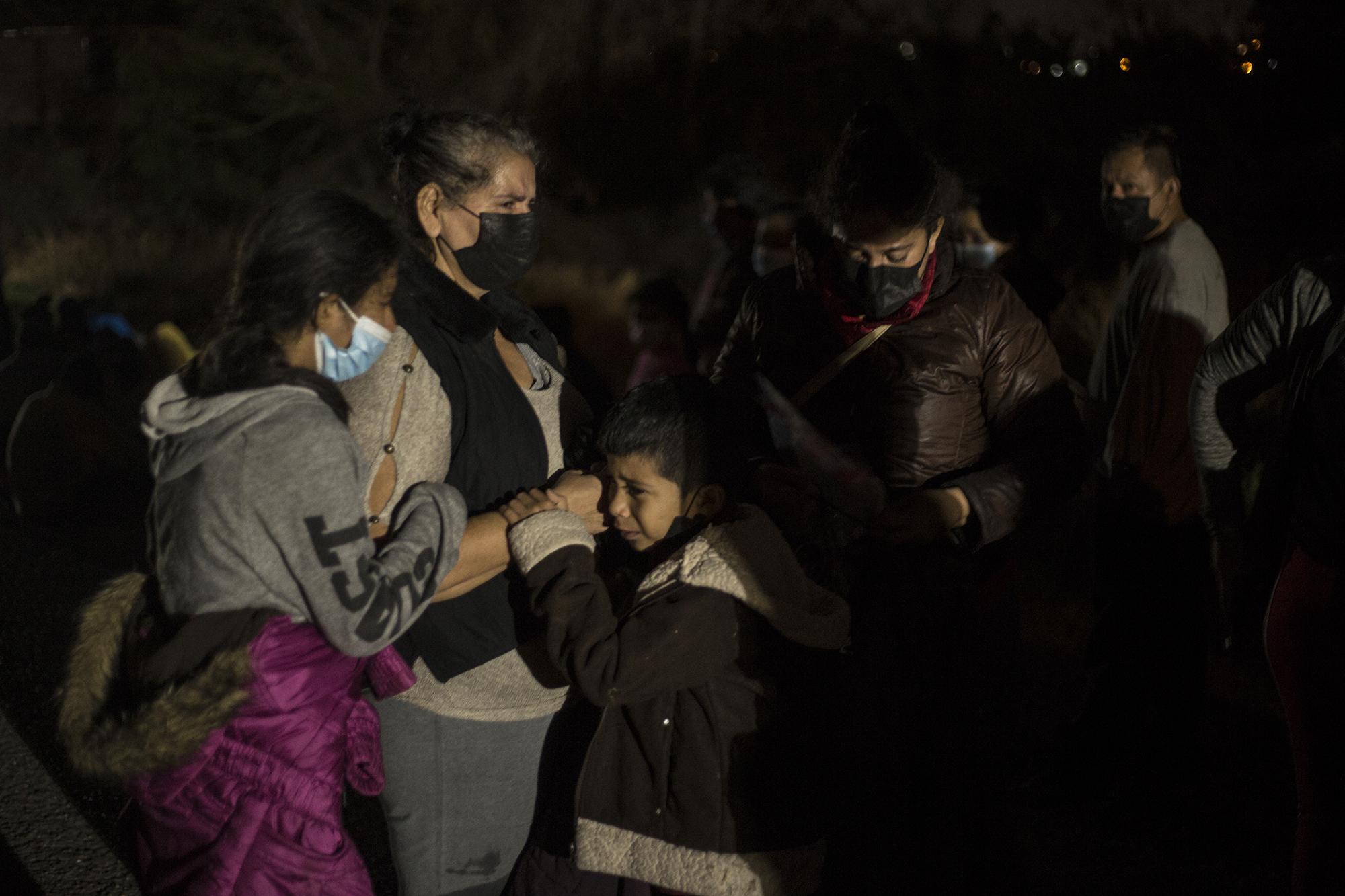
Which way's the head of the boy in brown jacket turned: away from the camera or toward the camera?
toward the camera

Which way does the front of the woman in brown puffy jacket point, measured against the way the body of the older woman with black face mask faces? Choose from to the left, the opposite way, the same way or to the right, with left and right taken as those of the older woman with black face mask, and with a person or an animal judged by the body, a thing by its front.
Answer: to the right

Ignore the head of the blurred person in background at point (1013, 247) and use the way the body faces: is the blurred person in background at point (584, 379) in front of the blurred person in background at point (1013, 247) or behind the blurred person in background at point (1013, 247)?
in front

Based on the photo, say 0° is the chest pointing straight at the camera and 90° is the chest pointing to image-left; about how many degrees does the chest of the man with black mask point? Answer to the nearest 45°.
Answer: approximately 90°

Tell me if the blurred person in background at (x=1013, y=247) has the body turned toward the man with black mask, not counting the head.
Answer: no

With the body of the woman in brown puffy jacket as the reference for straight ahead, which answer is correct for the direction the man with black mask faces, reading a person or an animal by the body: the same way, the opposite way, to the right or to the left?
to the right

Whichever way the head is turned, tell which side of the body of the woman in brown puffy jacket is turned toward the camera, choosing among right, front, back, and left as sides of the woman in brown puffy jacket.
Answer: front

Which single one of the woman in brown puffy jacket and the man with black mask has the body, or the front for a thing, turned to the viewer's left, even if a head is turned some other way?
the man with black mask

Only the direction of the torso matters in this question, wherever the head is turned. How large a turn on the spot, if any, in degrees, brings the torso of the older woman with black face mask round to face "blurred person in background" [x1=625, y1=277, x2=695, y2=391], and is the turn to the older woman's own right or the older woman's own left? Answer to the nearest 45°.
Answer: approximately 135° to the older woman's own left

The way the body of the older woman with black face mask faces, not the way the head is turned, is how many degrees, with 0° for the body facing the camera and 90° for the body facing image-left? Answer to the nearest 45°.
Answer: approximately 315°

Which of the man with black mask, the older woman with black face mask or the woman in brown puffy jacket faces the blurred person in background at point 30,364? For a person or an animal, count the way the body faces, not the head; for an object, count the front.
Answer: the man with black mask

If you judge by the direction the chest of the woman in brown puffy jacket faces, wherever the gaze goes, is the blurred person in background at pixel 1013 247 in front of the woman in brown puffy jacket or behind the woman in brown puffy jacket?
behind

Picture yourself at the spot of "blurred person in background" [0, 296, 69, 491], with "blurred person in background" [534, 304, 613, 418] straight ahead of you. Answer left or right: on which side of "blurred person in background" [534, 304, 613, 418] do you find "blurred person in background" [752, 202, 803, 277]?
left

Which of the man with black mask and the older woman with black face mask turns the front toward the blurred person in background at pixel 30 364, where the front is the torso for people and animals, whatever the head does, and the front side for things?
the man with black mask

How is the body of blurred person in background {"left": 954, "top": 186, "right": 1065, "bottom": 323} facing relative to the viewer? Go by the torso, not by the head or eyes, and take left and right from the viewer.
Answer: facing the viewer and to the left of the viewer

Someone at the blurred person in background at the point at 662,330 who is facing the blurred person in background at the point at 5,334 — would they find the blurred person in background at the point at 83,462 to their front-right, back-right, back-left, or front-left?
front-left

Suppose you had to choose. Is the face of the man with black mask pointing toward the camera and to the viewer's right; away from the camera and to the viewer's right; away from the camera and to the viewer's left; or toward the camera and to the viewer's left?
toward the camera and to the viewer's left

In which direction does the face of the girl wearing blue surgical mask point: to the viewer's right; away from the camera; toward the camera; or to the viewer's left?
to the viewer's right

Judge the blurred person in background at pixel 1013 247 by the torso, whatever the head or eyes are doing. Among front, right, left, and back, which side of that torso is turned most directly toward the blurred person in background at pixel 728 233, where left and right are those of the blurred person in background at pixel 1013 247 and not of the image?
right
